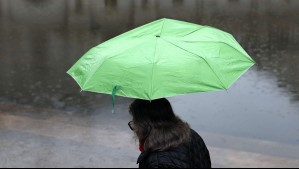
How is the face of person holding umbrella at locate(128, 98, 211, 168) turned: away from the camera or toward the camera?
away from the camera

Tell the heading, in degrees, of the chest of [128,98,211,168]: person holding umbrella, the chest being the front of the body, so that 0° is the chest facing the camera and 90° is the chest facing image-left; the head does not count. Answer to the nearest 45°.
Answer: approximately 135°
